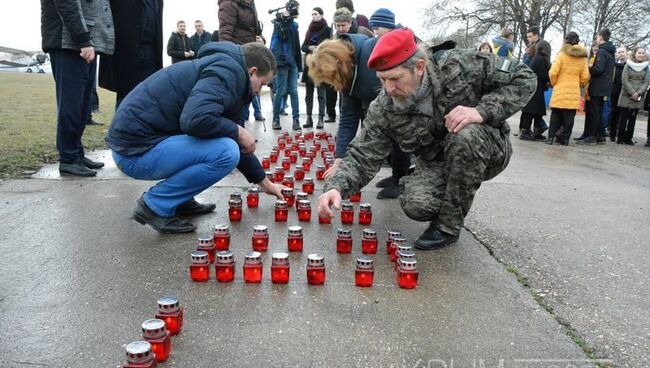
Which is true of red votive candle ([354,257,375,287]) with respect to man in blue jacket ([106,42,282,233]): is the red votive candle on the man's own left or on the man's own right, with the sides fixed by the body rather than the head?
on the man's own right

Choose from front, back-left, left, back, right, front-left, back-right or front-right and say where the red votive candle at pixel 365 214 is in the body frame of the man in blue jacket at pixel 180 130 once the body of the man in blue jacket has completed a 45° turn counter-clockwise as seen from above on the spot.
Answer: front-right

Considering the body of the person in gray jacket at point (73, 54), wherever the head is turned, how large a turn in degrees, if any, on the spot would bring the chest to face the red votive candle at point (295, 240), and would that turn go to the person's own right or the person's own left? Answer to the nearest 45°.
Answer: approximately 45° to the person's own right

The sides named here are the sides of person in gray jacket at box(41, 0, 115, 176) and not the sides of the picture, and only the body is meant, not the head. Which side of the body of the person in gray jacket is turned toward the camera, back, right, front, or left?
right

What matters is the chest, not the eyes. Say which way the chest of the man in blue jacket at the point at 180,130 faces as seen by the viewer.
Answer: to the viewer's right

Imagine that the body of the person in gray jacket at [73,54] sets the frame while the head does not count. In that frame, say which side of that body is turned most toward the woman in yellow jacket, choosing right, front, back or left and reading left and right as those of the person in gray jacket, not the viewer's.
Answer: front

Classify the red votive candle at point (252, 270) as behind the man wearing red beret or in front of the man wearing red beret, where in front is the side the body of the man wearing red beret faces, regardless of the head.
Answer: in front

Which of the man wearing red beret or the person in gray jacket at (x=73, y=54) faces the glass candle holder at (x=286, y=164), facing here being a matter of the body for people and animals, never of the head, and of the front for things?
the person in gray jacket

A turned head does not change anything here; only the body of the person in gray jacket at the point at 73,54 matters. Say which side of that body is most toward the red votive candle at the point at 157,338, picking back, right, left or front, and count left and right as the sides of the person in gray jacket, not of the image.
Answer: right

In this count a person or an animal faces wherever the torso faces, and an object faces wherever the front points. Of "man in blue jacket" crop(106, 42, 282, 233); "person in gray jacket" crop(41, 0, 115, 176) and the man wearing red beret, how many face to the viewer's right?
2

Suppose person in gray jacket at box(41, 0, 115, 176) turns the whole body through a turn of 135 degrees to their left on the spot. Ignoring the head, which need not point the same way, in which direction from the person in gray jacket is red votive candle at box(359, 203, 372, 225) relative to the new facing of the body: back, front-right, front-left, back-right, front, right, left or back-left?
back

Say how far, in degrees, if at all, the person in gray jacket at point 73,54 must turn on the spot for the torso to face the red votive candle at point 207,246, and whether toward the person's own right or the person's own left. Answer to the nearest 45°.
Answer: approximately 90° to the person's own right

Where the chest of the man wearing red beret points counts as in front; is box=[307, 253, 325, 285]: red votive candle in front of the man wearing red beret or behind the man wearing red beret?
in front

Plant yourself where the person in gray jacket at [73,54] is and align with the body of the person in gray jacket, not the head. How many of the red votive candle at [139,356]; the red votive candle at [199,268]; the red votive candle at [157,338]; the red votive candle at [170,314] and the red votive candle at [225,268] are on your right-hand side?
5

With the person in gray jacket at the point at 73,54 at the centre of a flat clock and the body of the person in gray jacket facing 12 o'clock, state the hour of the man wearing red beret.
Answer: The man wearing red beret is roughly at 2 o'clock from the person in gray jacket.

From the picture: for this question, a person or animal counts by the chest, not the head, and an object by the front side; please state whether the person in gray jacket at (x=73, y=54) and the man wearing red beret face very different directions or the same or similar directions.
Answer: very different directions

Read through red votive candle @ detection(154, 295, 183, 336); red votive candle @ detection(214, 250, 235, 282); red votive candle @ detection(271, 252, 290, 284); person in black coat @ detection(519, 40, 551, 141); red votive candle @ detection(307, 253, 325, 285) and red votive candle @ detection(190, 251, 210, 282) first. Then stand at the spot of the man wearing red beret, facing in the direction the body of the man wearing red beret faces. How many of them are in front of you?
5
